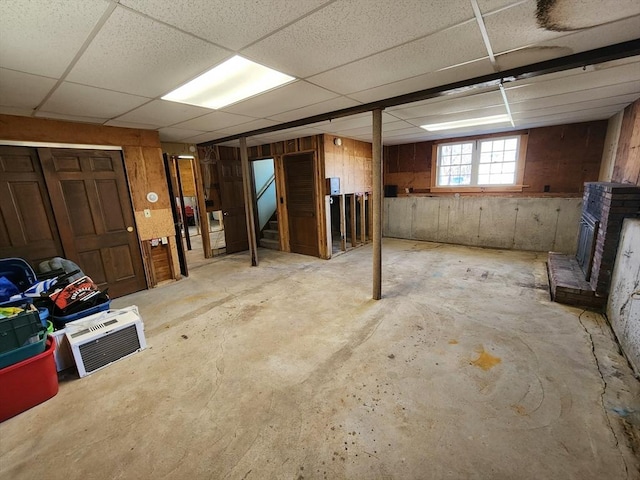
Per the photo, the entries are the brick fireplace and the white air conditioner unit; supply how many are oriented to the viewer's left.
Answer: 1

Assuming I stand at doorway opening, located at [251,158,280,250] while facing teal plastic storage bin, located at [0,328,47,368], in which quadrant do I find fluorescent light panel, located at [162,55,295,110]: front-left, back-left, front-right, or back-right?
front-left

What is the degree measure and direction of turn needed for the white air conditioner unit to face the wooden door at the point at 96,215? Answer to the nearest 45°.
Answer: approximately 135° to its left

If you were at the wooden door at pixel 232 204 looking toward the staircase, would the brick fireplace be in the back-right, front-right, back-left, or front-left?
front-right

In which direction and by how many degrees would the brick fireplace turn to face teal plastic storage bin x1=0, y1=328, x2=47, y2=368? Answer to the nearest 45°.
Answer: approximately 45° to its left

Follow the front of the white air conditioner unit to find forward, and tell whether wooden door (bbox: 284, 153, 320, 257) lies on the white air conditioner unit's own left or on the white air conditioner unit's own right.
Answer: on the white air conditioner unit's own left

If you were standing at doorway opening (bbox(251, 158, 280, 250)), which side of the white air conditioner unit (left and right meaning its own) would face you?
left

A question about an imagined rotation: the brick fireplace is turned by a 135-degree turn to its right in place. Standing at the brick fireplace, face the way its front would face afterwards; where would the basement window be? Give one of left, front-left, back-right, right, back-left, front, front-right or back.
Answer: left

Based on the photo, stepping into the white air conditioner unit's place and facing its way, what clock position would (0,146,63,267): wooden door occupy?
The wooden door is roughly at 7 o'clock from the white air conditioner unit.

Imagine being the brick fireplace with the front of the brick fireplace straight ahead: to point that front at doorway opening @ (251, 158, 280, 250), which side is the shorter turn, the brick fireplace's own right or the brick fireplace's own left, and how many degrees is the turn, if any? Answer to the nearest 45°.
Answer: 0° — it already faces it

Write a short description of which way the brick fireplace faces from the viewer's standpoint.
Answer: facing to the left of the viewer

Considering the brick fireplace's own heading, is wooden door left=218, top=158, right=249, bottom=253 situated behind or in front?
in front

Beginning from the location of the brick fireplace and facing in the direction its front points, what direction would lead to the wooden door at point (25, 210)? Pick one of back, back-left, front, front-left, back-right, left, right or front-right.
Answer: front-left

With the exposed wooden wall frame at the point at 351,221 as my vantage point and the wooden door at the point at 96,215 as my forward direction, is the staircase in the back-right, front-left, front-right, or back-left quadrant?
front-right

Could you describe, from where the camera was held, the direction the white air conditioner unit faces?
facing the viewer and to the right of the viewer
